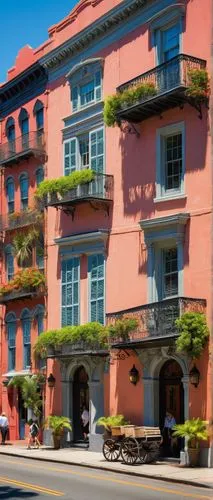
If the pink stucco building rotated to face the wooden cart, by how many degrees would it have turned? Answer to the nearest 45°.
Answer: approximately 45° to its left

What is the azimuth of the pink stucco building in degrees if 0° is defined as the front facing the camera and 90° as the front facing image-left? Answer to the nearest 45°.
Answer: approximately 45°

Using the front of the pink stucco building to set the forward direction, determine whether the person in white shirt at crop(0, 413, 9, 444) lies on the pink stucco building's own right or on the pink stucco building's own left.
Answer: on the pink stucco building's own right

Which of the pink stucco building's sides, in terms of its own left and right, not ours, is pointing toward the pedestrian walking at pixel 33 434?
right
